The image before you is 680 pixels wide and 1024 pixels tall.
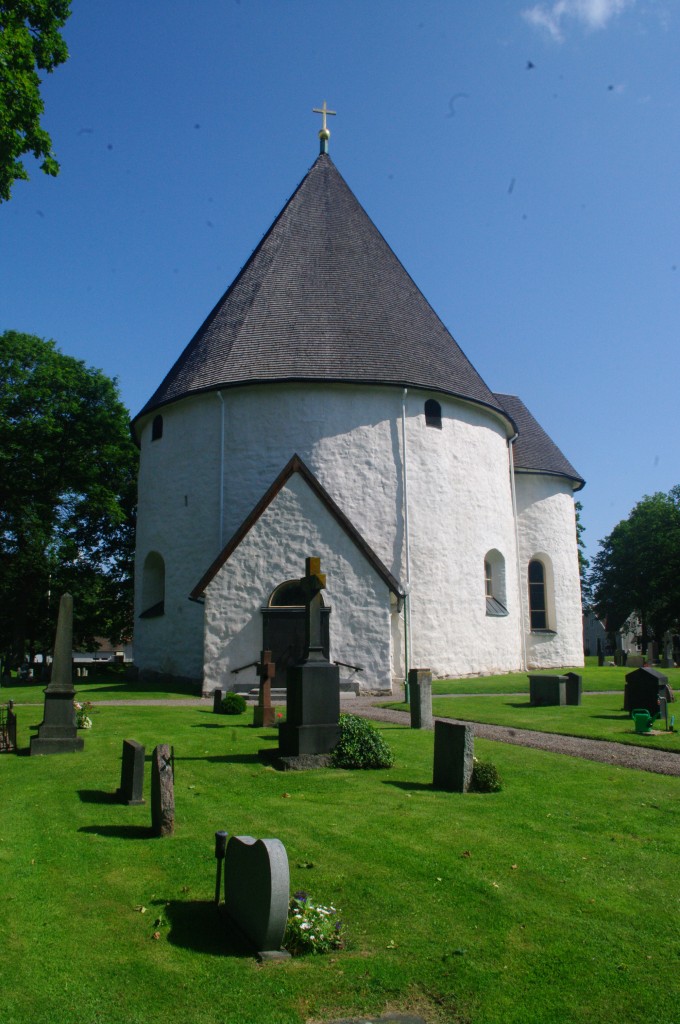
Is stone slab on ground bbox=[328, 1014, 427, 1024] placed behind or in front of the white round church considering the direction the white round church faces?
in front

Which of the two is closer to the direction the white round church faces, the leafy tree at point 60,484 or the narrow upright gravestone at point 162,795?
the narrow upright gravestone

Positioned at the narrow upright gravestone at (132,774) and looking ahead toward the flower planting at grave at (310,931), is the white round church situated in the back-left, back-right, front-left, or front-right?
back-left

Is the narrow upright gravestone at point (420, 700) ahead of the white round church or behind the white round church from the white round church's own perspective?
ahead

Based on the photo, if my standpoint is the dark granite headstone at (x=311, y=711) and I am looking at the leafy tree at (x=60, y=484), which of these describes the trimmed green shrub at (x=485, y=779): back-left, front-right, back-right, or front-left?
back-right

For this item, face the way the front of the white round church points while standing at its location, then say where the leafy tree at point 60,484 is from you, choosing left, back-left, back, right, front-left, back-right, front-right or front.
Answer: back-right

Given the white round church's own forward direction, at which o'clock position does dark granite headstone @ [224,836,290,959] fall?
The dark granite headstone is roughly at 12 o'clock from the white round church.

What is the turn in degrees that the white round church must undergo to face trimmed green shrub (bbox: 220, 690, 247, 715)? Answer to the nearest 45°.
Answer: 0° — it already faces it

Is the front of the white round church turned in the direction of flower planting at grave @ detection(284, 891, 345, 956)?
yes

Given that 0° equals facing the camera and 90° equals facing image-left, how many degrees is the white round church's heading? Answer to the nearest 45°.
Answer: approximately 0°

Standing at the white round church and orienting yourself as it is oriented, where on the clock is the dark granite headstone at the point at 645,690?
The dark granite headstone is roughly at 11 o'clock from the white round church.

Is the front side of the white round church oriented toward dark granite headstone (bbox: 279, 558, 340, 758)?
yes

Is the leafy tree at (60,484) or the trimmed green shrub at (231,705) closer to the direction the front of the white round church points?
the trimmed green shrub

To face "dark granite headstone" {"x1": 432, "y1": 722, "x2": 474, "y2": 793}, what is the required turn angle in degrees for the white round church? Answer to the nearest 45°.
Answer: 0° — it already faces it

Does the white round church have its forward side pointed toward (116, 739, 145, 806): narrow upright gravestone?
yes

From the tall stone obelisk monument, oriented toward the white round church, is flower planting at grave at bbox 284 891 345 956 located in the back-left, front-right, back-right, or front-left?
back-right

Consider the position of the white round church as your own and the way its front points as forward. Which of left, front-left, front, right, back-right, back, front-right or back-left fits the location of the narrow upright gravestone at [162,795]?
front
